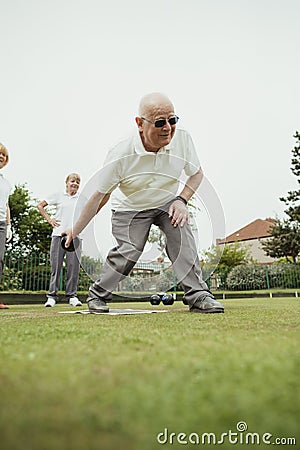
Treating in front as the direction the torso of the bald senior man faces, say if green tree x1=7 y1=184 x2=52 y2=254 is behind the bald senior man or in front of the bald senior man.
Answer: behind

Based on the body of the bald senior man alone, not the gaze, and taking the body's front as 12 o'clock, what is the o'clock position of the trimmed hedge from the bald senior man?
The trimmed hedge is roughly at 8 o'clock from the bald senior man.

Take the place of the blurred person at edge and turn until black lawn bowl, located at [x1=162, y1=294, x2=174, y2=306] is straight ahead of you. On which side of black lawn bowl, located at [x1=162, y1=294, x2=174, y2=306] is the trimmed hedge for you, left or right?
left

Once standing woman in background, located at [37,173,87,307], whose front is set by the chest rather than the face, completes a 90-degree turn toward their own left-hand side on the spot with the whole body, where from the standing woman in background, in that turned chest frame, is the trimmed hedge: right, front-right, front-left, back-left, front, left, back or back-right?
front-left

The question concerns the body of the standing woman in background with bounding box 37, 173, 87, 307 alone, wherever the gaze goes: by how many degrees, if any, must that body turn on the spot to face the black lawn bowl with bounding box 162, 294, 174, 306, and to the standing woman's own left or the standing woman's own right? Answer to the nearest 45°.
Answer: approximately 90° to the standing woman's own left
